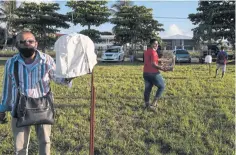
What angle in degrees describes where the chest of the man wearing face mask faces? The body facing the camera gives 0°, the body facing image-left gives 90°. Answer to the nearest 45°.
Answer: approximately 0°

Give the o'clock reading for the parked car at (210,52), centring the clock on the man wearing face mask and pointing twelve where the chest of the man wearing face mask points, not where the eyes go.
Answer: The parked car is roughly at 7 o'clock from the man wearing face mask.

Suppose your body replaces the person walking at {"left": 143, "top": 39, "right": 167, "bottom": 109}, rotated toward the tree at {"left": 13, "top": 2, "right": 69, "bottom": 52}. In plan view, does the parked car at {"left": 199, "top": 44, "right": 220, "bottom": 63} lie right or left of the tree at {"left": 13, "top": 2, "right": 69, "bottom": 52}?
right

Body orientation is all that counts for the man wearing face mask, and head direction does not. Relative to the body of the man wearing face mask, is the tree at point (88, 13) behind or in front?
behind

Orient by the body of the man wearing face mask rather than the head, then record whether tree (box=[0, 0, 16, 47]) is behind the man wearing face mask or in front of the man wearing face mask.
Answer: behind

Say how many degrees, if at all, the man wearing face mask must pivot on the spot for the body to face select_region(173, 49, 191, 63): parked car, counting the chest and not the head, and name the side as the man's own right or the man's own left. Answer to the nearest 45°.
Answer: approximately 135° to the man's own left

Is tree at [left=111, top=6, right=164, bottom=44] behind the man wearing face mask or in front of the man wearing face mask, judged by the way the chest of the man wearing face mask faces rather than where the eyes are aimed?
behind

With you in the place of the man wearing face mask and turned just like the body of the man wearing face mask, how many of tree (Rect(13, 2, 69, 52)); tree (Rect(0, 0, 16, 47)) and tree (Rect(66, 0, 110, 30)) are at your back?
3

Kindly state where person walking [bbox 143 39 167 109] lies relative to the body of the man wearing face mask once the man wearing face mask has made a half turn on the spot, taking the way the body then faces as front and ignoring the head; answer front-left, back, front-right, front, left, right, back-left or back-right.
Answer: front-right
